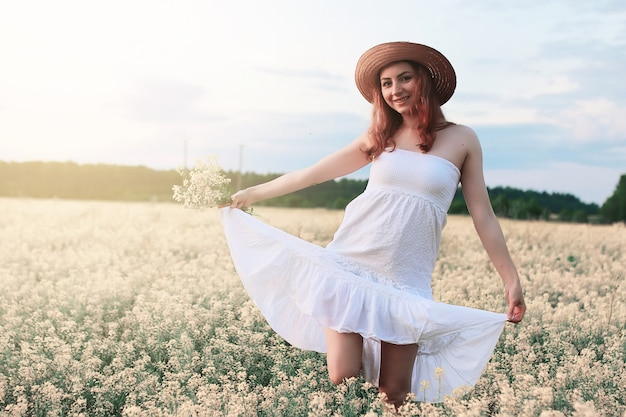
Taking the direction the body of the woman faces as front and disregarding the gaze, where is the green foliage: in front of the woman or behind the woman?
behind

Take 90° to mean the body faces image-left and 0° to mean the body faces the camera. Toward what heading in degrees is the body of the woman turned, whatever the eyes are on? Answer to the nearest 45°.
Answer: approximately 0°
